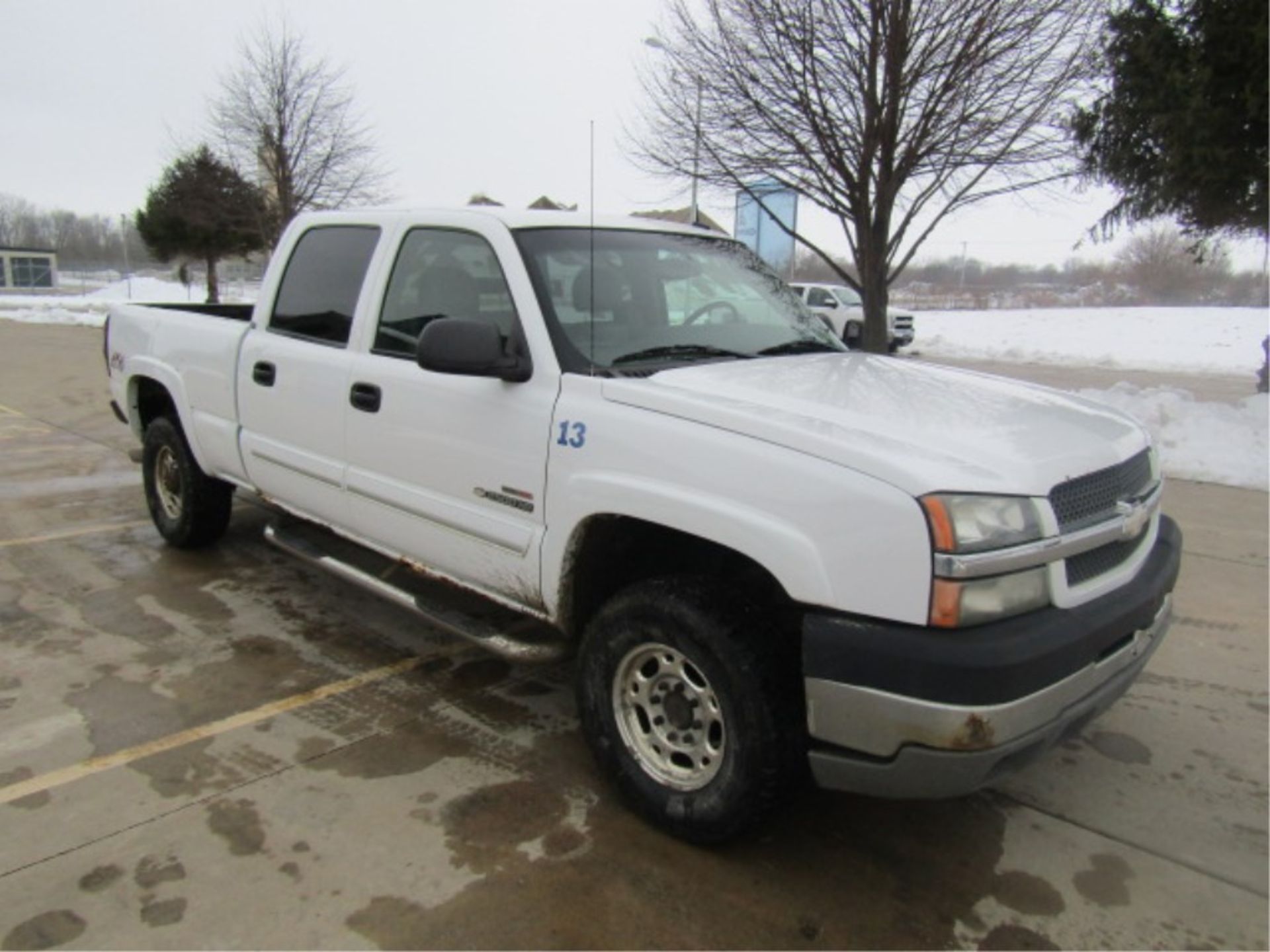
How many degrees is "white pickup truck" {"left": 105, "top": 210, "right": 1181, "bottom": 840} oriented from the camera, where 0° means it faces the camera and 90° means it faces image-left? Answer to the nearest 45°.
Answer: approximately 315°

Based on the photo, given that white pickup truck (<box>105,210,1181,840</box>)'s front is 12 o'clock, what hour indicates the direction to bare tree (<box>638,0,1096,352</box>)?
The bare tree is roughly at 8 o'clock from the white pickup truck.

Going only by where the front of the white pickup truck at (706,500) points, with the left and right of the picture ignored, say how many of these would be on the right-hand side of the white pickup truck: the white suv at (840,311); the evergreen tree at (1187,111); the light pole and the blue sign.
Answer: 0

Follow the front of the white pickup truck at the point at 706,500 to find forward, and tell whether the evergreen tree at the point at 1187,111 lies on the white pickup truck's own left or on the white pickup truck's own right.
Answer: on the white pickup truck's own left

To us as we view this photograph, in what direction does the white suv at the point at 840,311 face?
facing the viewer and to the right of the viewer

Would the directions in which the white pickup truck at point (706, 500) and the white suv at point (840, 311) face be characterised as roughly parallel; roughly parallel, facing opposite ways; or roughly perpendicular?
roughly parallel

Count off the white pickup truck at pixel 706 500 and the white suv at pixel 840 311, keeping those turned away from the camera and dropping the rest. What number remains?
0

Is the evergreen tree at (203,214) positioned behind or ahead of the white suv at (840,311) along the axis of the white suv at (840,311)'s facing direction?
behind

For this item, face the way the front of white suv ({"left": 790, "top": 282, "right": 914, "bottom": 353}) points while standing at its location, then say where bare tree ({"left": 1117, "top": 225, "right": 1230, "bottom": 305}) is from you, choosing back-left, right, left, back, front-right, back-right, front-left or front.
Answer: left

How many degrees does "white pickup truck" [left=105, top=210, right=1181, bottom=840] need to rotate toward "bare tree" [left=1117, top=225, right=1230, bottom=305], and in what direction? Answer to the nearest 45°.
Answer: approximately 90° to its left

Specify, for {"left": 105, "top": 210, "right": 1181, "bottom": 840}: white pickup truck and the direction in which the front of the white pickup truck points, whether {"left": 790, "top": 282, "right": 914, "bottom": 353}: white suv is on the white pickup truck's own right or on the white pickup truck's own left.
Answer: on the white pickup truck's own left

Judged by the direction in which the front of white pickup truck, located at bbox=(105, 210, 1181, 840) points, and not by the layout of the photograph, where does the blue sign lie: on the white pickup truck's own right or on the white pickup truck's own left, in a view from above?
on the white pickup truck's own left

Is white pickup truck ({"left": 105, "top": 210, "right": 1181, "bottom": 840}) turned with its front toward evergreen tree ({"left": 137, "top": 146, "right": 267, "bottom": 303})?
no
